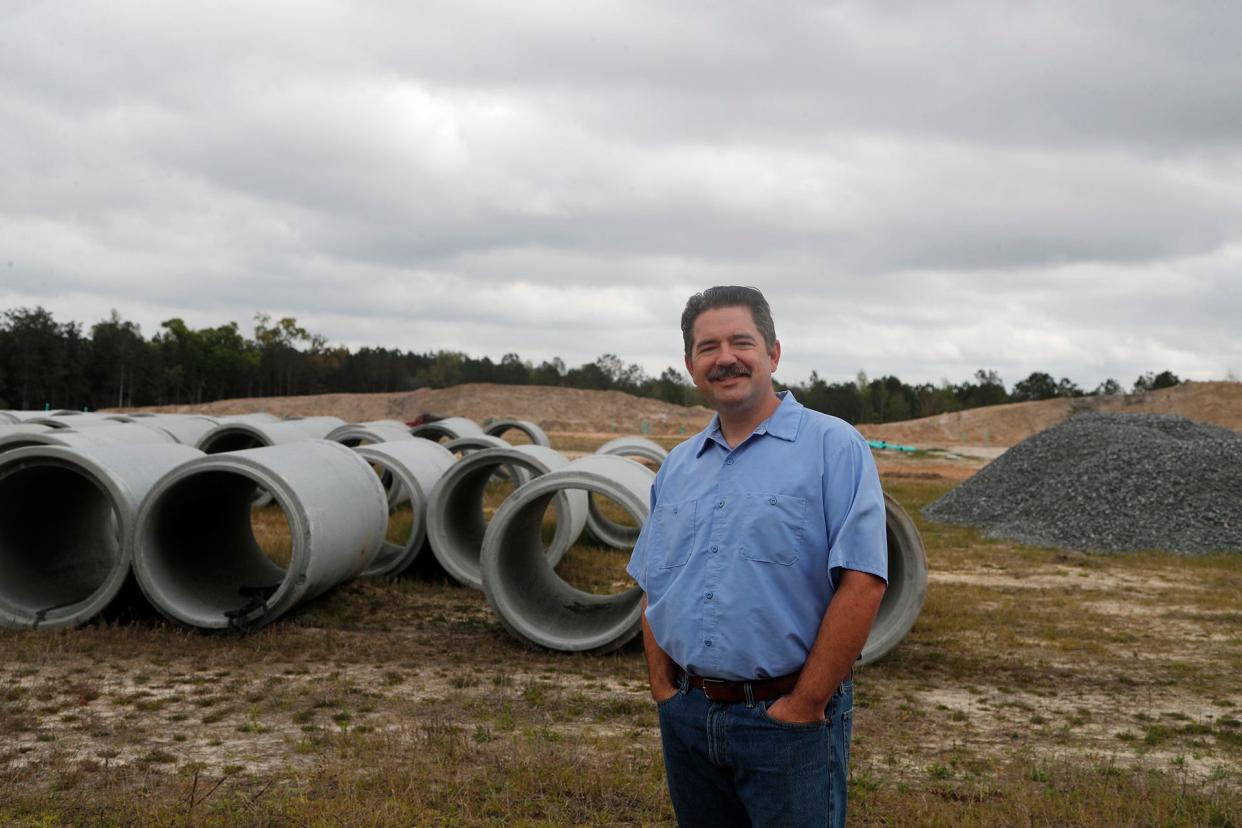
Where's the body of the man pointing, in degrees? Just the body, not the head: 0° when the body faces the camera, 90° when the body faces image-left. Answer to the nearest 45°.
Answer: approximately 45°

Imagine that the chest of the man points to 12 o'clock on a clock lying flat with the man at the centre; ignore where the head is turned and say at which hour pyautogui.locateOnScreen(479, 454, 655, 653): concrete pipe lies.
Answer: The concrete pipe is roughly at 4 o'clock from the man.

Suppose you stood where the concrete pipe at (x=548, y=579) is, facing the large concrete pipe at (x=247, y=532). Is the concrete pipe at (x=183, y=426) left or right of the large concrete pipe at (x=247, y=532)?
right

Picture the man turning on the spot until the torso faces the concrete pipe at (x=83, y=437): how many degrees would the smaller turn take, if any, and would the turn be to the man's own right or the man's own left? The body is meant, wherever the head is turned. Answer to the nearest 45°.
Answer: approximately 90° to the man's own right

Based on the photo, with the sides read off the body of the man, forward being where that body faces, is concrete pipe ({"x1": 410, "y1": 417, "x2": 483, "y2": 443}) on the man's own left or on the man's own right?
on the man's own right

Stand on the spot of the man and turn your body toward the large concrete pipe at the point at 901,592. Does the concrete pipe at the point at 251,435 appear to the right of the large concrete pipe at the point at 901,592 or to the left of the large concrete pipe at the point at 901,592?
left

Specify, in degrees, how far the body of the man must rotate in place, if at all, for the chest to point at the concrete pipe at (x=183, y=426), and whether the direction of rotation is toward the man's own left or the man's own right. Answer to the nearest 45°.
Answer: approximately 90° to the man's own right

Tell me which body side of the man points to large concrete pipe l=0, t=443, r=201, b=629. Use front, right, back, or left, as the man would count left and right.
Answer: right
